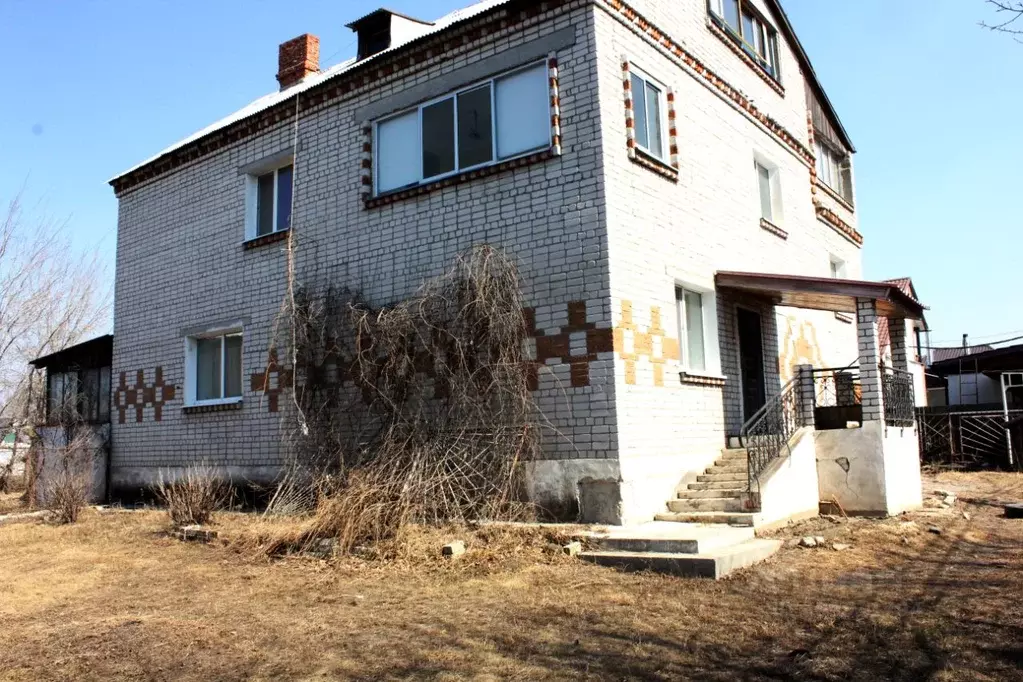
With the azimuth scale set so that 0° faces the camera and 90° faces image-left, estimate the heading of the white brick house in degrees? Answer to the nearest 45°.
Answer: approximately 315°

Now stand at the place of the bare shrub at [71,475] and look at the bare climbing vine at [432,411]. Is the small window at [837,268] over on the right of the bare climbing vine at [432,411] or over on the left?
left

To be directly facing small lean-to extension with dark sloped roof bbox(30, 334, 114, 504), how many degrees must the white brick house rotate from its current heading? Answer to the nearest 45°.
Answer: approximately 180°

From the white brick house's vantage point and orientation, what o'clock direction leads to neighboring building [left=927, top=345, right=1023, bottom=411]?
The neighboring building is roughly at 9 o'clock from the white brick house.

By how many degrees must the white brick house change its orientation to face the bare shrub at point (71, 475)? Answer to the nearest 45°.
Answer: approximately 135° to its right

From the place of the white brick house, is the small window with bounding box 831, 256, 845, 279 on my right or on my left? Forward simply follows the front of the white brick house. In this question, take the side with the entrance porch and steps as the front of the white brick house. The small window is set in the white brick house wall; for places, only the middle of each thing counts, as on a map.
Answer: on my left
